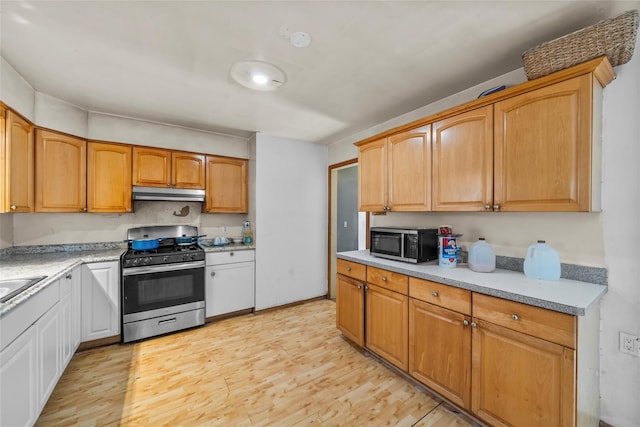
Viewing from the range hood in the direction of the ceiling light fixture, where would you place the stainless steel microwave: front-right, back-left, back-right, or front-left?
front-left

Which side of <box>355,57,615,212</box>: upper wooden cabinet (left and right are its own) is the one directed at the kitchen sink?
front

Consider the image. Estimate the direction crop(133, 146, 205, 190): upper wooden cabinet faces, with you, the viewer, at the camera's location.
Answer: facing the viewer

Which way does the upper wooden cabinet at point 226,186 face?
toward the camera

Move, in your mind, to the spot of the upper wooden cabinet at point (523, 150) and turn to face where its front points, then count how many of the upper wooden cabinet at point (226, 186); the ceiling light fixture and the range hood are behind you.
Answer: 0

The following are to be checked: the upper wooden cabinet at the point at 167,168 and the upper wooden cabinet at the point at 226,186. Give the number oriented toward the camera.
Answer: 2

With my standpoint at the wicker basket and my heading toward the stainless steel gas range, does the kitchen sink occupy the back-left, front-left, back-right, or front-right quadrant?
front-left

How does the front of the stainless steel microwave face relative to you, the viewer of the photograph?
facing the viewer and to the left of the viewer

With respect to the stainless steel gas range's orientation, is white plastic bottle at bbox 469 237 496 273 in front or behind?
in front

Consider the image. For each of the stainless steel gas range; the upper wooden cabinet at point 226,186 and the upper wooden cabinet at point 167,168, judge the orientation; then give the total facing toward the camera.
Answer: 3

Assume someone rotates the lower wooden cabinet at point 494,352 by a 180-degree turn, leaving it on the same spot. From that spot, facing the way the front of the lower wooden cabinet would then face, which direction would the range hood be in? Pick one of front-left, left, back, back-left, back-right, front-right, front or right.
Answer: back-left

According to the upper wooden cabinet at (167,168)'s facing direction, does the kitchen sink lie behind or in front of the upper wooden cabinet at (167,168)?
in front

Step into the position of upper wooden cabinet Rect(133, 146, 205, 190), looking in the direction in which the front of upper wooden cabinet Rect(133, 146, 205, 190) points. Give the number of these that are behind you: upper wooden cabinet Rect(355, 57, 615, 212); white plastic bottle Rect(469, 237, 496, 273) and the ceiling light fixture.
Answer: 0
